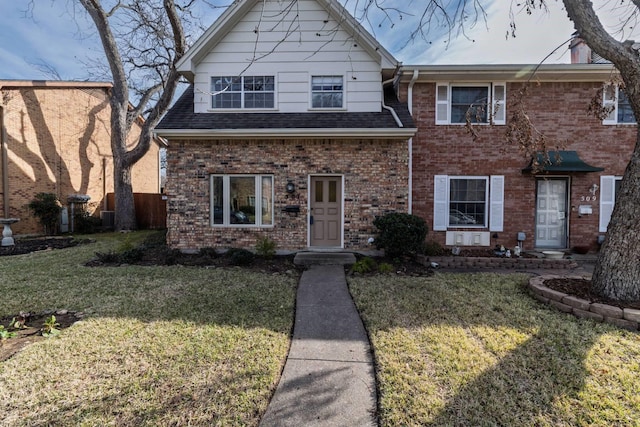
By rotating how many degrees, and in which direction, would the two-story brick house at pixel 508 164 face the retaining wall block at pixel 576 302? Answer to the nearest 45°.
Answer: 0° — it already faces it

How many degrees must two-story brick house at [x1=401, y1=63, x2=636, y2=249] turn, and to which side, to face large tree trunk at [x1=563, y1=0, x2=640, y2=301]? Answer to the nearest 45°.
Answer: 0° — it already faces it

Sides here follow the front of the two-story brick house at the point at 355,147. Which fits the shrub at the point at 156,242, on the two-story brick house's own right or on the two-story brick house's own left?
on the two-story brick house's own right

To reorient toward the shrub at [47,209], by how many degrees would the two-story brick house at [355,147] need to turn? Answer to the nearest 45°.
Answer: approximately 90° to its right

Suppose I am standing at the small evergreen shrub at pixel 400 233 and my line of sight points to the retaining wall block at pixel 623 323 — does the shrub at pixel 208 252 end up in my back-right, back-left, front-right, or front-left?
back-right

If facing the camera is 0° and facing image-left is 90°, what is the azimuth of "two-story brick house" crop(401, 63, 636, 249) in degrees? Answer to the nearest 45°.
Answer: approximately 0°

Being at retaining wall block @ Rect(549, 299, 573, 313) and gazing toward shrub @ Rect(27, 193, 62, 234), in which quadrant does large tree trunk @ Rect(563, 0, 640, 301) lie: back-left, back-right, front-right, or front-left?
back-right

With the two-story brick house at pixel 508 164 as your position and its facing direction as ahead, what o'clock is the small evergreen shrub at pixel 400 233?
The small evergreen shrub is roughly at 1 o'clock from the two-story brick house.

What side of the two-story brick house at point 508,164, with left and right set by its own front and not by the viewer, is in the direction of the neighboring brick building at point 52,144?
right

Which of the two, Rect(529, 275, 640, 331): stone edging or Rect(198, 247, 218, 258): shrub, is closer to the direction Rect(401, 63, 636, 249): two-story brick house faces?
the stone edging

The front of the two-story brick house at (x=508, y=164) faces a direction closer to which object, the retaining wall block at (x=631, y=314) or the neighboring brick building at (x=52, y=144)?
the retaining wall block
